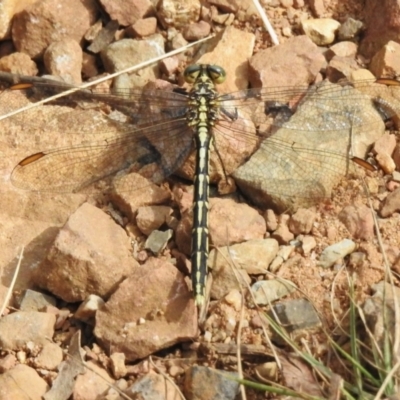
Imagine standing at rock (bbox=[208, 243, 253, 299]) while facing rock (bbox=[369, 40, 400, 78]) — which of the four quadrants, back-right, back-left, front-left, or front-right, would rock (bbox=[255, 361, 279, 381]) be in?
back-right

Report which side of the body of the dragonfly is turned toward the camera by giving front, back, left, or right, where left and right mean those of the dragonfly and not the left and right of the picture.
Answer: back

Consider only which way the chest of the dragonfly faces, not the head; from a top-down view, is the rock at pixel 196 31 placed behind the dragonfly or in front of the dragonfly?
in front

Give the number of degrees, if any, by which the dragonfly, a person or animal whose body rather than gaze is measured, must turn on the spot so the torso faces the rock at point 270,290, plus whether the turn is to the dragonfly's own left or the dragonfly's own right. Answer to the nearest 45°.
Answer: approximately 180°

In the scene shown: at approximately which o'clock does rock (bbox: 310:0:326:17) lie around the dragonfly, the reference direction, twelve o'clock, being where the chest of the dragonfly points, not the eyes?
The rock is roughly at 1 o'clock from the dragonfly.

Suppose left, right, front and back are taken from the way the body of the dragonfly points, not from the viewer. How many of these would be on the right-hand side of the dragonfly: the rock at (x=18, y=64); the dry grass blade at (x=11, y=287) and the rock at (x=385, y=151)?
1

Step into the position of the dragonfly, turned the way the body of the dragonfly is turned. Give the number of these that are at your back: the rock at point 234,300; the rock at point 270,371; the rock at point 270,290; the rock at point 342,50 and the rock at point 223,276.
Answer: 4

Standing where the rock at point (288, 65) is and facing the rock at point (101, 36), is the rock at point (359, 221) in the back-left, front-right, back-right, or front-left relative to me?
back-left

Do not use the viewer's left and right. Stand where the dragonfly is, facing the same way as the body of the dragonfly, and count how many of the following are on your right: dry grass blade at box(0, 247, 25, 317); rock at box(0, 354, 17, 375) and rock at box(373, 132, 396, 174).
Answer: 1

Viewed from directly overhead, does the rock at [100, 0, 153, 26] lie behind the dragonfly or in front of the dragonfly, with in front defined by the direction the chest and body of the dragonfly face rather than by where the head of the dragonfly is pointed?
in front

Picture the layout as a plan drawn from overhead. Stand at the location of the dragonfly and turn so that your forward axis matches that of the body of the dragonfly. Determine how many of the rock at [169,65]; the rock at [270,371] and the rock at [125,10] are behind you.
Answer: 1

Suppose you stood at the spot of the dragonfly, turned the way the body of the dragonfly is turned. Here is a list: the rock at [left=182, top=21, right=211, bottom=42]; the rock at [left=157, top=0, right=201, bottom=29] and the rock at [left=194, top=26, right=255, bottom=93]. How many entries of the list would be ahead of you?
3

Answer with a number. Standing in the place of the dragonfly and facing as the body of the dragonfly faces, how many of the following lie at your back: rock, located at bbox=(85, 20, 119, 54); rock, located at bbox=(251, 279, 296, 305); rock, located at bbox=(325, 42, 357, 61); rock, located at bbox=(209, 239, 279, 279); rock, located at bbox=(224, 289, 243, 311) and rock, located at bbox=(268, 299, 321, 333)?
4

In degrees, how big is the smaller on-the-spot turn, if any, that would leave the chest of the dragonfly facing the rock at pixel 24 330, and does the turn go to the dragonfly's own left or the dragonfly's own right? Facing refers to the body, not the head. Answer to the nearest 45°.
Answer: approximately 135° to the dragonfly's own left
